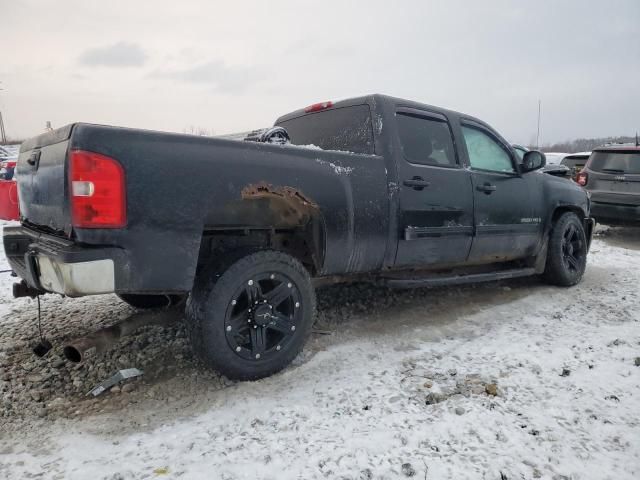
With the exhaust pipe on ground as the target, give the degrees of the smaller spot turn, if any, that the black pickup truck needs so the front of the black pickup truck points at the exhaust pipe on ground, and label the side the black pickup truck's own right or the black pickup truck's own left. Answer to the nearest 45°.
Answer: approximately 135° to the black pickup truck's own left

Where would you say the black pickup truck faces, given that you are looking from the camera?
facing away from the viewer and to the right of the viewer
